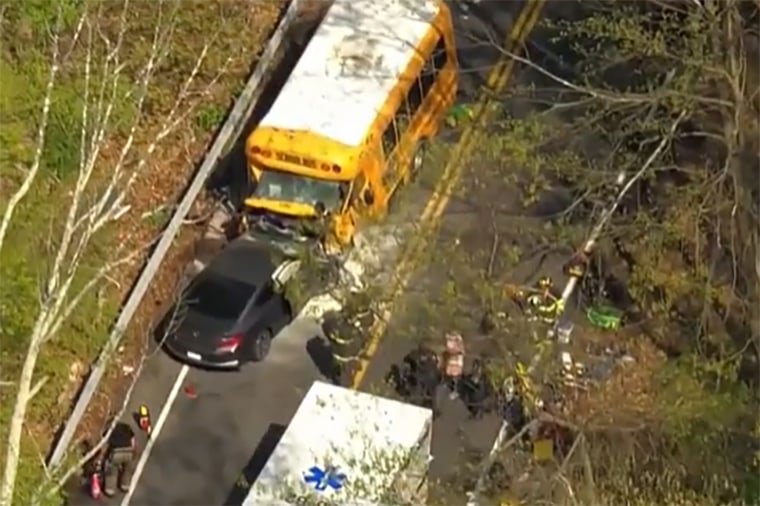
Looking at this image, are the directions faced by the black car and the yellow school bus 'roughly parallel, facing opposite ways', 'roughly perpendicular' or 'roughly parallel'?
roughly parallel, facing opposite ways

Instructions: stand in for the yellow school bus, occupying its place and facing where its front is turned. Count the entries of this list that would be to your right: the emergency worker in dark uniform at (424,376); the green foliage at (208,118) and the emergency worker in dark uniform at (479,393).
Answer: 1

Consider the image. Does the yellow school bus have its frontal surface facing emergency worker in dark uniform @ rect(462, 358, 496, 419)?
no

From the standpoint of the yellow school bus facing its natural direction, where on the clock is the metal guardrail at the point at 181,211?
The metal guardrail is roughly at 1 o'clock from the yellow school bus.

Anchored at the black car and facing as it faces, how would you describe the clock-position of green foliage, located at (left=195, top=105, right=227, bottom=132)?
The green foliage is roughly at 10 o'clock from the black car.

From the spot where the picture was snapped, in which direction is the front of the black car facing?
facing away from the viewer and to the right of the viewer

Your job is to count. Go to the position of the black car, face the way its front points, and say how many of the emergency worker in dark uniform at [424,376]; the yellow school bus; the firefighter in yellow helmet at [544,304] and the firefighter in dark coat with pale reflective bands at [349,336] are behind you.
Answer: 0

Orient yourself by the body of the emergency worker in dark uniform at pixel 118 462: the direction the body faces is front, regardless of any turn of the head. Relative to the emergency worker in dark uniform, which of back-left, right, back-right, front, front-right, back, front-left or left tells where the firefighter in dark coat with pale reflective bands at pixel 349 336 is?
front-right

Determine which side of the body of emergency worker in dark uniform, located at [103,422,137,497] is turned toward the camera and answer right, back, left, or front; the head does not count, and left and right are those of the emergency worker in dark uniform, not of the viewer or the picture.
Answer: back

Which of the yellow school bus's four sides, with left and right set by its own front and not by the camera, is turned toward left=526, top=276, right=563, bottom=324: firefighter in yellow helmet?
left

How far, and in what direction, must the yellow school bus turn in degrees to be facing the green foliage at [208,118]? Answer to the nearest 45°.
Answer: approximately 90° to its right

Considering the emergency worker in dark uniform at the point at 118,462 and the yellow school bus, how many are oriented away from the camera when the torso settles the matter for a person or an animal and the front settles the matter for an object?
1

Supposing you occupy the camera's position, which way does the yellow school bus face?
facing the viewer and to the left of the viewer
